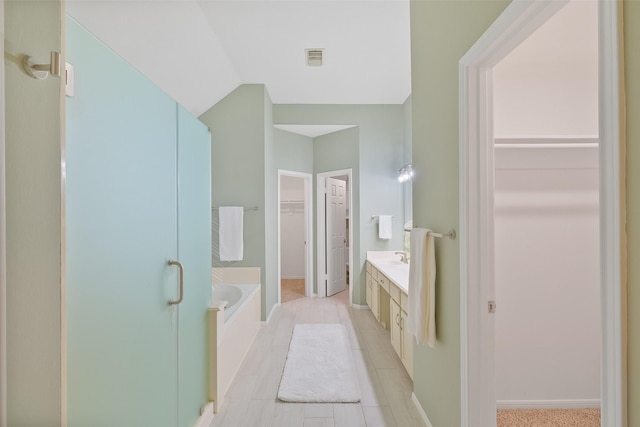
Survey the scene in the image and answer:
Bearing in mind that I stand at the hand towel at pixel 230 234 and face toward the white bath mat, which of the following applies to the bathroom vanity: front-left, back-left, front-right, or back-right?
front-left

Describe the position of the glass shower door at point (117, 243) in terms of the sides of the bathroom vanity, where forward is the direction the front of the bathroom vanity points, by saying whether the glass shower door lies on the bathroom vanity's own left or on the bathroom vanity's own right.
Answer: on the bathroom vanity's own left

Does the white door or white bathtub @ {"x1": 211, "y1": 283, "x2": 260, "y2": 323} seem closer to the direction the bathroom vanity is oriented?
the white bathtub

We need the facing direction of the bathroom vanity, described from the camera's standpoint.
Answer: facing to the left of the viewer

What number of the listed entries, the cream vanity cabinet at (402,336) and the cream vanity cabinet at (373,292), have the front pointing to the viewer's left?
2

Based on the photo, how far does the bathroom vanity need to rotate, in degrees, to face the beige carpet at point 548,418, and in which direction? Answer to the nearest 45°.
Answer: approximately 135° to its left

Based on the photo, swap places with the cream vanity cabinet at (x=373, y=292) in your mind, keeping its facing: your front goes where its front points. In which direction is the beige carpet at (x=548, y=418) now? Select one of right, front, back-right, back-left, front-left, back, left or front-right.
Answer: back-left

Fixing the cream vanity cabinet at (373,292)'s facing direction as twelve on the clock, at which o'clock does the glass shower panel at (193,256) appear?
The glass shower panel is roughly at 10 o'clock from the cream vanity cabinet.

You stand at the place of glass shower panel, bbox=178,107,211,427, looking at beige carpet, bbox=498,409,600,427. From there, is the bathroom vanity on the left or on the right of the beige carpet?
left

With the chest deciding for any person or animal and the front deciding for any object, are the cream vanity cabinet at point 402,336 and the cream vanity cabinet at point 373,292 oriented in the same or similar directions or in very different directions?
same or similar directions

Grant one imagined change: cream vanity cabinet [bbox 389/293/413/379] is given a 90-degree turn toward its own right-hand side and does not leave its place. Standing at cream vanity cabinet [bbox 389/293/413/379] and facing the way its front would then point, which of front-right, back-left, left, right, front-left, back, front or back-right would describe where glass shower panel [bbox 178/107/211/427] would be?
back-left

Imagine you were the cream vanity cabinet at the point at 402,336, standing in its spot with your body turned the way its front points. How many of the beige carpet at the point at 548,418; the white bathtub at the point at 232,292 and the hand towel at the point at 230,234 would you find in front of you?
2

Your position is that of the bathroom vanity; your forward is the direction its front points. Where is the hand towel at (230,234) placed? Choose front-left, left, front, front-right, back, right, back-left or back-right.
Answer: front
